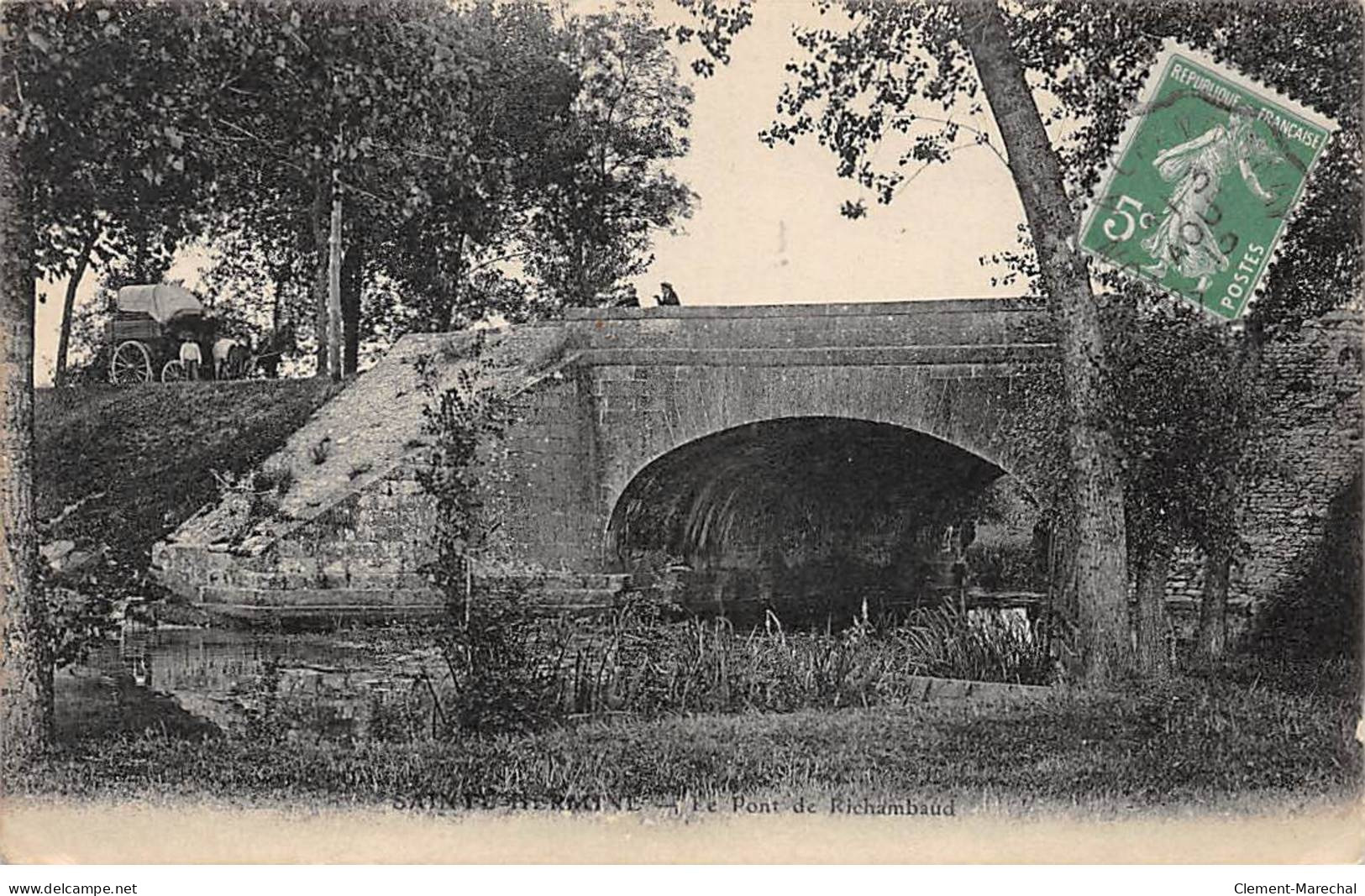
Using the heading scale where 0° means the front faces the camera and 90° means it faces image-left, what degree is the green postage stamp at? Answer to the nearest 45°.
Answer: approximately 0°
